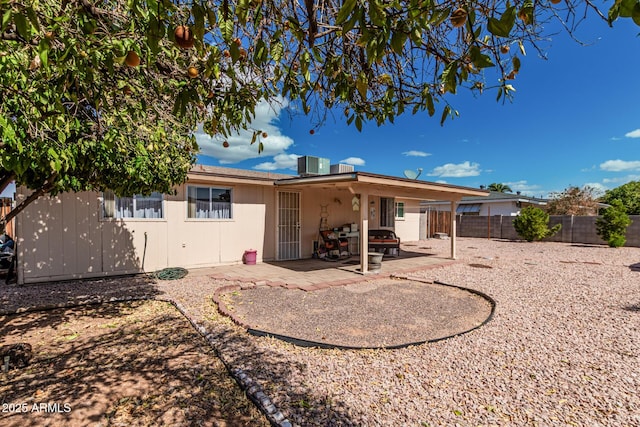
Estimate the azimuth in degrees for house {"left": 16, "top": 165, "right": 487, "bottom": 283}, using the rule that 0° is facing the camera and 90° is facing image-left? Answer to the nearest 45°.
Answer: approximately 315°

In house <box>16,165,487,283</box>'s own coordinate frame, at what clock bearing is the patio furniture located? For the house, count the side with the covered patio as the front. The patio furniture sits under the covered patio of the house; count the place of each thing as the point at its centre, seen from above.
The patio furniture is roughly at 10 o'clock from the house.

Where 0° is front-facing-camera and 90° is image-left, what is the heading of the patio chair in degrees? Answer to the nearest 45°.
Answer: approximately 315°

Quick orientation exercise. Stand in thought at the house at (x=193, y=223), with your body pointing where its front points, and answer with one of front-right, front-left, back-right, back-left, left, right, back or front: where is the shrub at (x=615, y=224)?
front-left

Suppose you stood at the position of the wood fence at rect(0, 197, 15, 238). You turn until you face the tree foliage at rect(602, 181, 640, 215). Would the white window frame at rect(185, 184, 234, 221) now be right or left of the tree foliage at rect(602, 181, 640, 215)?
right

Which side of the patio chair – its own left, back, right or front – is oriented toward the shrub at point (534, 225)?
left

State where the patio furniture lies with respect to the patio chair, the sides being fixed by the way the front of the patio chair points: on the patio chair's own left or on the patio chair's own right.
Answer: on the patio chair's own left

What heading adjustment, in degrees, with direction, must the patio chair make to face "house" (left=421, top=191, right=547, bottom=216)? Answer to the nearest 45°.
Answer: approximately 90° to its left
